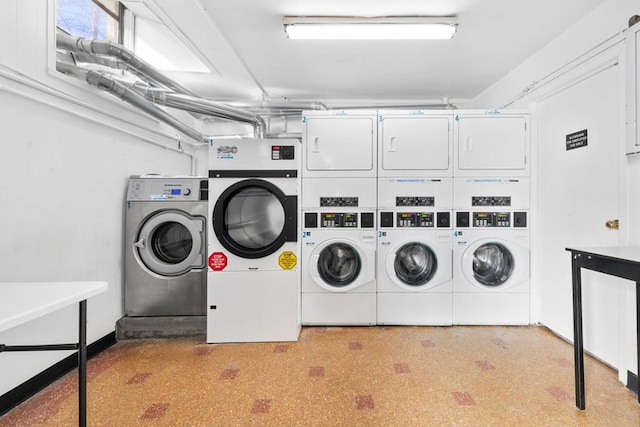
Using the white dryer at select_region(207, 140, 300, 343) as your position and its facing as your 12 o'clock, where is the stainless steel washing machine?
The stainless steel washing machine is roughly at 4 o'clock from the white dryer.

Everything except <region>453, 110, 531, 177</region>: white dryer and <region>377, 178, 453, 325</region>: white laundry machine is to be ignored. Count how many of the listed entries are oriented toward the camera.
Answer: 2

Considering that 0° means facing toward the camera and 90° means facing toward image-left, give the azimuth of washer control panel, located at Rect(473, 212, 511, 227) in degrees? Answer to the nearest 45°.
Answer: approximately 0°

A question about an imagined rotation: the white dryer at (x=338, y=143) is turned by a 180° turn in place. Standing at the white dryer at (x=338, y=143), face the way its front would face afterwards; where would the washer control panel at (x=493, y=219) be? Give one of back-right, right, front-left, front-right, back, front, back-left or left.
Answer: right

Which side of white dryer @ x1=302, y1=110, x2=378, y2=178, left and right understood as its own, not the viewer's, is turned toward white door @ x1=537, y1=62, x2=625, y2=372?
left

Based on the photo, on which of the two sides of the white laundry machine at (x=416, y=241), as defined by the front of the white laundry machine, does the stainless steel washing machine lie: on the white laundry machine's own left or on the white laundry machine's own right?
on the white laundry machine's own right

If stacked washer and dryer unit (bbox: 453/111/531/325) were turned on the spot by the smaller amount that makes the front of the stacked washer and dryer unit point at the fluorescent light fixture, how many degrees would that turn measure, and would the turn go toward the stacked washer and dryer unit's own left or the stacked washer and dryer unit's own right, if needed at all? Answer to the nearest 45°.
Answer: approximately 45° to the stacked washer and dryer unit's own right

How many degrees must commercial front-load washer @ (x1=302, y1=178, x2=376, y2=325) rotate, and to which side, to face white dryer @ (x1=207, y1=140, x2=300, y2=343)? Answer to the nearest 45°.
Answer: approximately 45° to its right

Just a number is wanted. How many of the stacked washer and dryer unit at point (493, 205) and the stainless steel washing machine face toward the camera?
2
